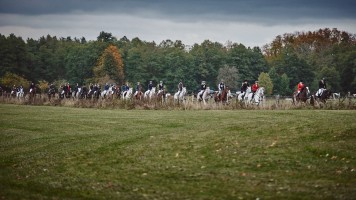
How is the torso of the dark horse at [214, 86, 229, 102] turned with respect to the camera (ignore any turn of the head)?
to the viewer's right

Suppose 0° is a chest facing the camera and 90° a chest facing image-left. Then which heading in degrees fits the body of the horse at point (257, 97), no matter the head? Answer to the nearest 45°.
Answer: approximately 270°

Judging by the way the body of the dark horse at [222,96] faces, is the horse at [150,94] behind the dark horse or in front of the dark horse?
behind

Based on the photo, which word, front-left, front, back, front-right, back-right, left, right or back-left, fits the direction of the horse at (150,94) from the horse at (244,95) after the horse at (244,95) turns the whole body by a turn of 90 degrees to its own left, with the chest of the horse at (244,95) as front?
left

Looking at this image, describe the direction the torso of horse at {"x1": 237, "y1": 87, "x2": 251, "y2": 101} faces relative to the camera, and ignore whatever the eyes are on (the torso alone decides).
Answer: to the viewer's right
